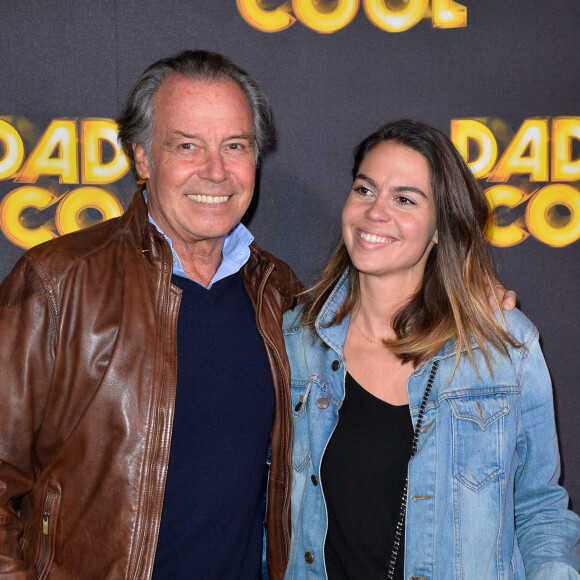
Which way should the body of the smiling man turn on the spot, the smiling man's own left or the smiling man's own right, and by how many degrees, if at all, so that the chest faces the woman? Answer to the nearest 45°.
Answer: approximately 45° to the smiling man's own left

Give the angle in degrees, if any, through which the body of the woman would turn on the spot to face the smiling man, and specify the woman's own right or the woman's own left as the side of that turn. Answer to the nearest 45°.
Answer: approximately 45° to the woman's own right

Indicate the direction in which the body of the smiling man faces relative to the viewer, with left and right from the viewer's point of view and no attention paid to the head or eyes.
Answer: facing the viewer and to the right of the viewer

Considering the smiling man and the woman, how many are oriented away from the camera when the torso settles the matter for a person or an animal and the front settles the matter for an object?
0
